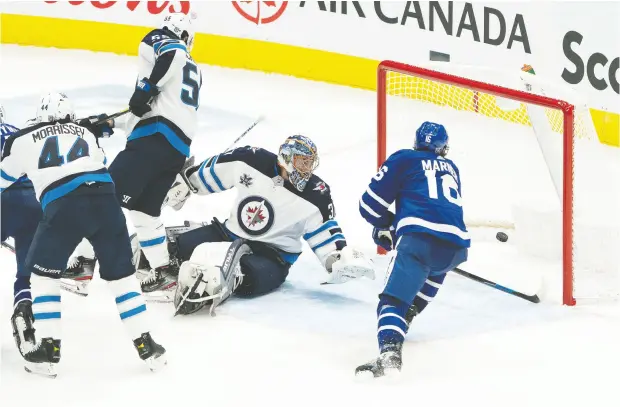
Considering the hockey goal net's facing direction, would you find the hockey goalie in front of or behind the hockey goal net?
in front

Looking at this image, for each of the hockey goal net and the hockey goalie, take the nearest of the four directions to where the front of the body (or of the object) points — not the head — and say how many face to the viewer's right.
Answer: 0

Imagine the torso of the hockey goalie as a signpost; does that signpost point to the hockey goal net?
no

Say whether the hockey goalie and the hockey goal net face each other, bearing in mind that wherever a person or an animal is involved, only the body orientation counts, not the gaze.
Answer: no

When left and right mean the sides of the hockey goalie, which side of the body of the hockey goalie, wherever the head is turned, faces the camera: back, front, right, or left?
front
